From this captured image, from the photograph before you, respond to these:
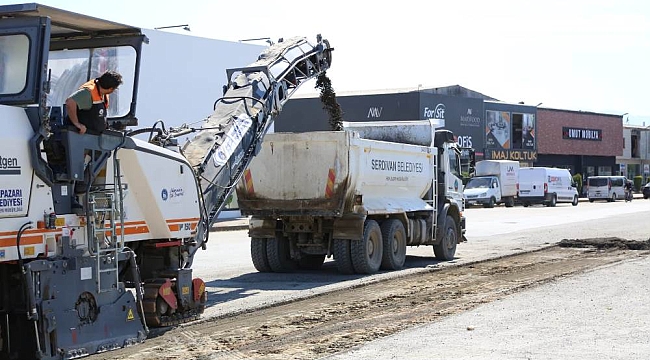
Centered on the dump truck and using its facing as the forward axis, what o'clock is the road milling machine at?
The road milling machine is roughly at 5 o'clock from the dump truck.

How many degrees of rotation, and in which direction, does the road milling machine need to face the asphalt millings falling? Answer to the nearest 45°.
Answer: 0° — it already faces it

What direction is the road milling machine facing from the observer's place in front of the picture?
facing away from the viewer and to the right of the viewer

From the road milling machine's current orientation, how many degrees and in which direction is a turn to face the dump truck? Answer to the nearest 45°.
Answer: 0° — it already faces it

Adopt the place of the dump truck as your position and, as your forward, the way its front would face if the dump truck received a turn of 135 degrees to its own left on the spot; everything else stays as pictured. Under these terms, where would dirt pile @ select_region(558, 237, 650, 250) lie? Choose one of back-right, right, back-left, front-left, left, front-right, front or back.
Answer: back-right

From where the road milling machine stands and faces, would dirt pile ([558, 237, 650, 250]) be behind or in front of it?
in front

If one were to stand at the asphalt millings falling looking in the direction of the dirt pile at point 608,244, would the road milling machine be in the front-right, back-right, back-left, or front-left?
back-right

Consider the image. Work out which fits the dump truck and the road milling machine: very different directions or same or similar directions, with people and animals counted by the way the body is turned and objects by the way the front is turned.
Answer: same or similar directions

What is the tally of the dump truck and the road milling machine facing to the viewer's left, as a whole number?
0

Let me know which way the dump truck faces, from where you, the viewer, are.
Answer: facing away from the viewer and to the right of the viewer
